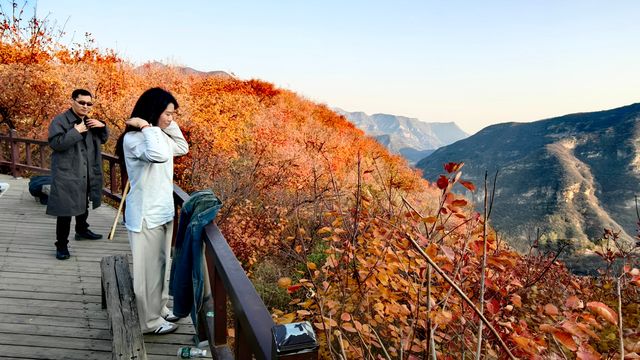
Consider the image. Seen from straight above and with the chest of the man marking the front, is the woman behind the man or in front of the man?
in front

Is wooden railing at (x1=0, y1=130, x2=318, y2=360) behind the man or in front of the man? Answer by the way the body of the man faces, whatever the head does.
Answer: in front

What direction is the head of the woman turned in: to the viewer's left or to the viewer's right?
to the viewer's right

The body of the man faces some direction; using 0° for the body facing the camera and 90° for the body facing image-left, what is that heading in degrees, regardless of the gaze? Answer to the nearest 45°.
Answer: approximately 315°

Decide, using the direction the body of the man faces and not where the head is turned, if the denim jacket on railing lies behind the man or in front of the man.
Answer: in front
